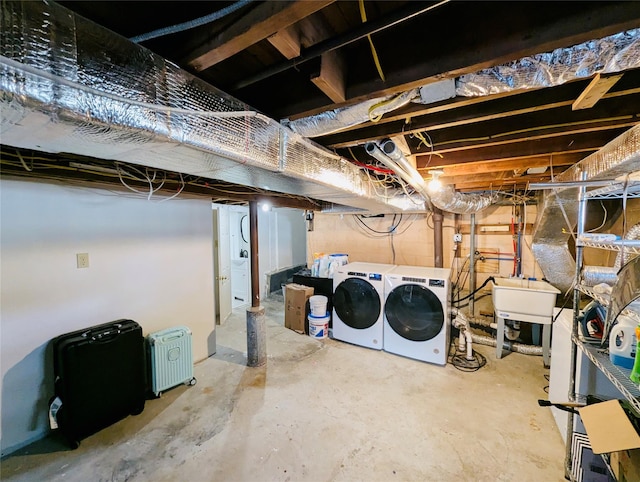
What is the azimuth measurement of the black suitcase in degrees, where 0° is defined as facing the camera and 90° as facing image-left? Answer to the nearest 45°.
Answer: approximately 315°

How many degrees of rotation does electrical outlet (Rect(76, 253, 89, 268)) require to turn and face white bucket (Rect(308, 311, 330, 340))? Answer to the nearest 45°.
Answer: approximately 45° to its left

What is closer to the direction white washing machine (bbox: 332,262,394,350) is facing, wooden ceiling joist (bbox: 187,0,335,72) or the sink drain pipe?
the wooden ceiling joist

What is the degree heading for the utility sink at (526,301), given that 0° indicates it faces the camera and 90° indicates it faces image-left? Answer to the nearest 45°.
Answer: approximately 0°
